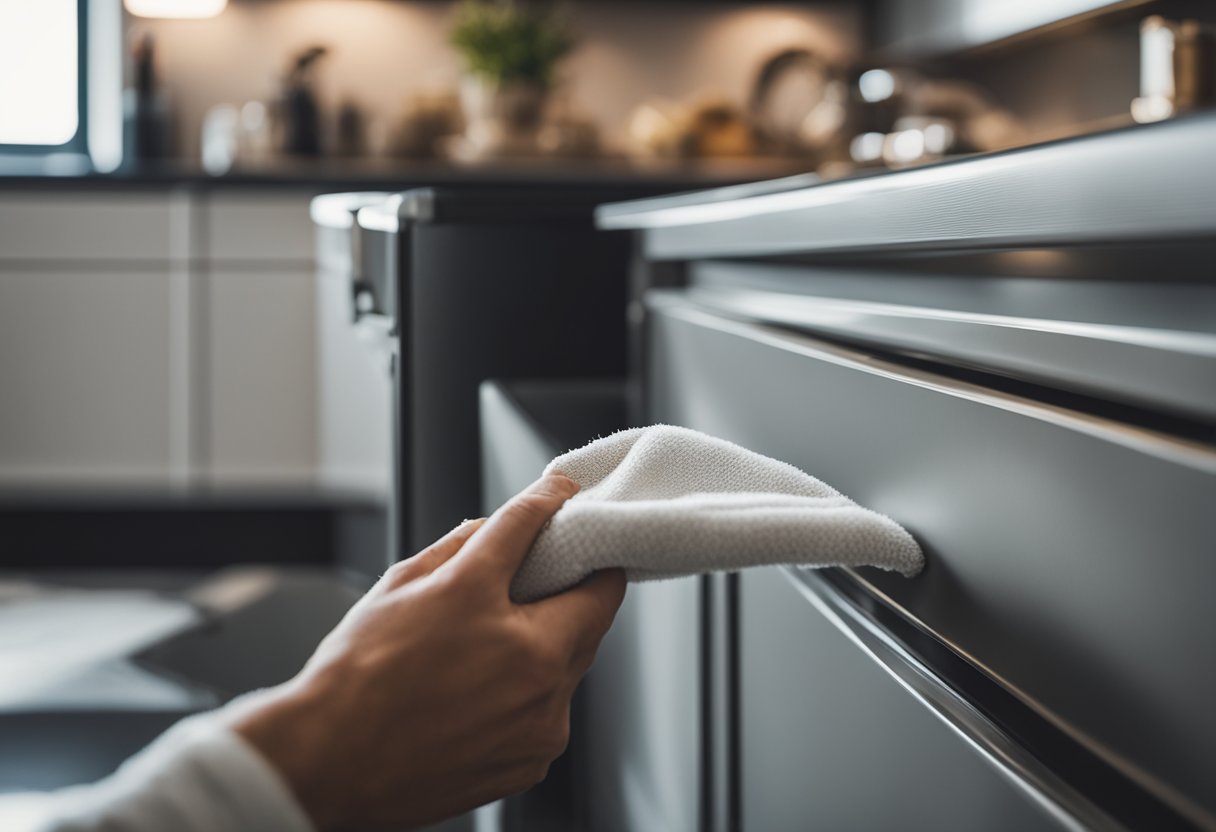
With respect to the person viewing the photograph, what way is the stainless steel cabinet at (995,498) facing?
facing the viewer and to the left of the viewer

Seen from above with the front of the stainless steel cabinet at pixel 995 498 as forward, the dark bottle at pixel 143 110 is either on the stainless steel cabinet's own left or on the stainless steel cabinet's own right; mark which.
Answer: on the stainless steel cabinet's own right

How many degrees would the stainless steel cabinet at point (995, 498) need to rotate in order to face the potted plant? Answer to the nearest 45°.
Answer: approximately 135° to its right

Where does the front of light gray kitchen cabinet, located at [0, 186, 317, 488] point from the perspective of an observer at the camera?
facing the viewer
